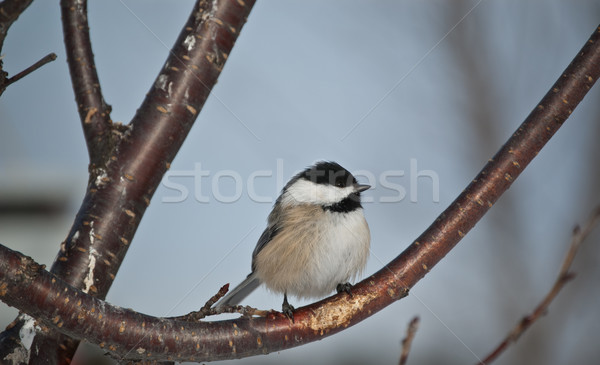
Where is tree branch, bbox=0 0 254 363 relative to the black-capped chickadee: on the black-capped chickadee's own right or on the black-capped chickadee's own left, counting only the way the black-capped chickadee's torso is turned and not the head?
on the black-capped chickadee's own right

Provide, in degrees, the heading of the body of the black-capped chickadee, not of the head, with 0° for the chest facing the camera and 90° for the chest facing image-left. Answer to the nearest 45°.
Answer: approximately 315°

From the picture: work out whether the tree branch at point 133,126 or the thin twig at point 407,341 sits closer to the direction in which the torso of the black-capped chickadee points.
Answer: the thin twig
